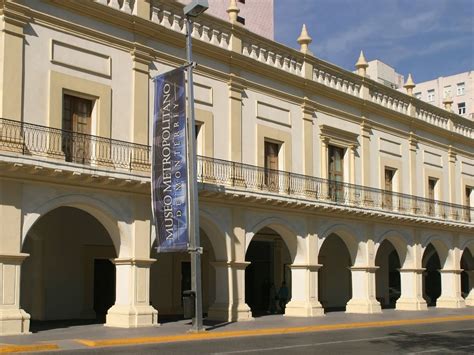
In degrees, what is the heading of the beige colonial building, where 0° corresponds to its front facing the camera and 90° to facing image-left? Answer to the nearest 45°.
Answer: approximately 315°

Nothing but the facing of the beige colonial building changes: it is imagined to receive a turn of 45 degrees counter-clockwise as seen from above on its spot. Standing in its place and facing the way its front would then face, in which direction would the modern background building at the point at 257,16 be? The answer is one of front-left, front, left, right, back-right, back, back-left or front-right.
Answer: left
